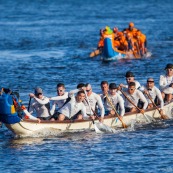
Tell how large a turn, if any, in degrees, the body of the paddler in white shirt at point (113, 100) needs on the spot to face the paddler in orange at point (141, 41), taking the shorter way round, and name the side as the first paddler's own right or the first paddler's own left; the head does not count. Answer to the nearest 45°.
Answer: approximately 135° to the first paddler's own right

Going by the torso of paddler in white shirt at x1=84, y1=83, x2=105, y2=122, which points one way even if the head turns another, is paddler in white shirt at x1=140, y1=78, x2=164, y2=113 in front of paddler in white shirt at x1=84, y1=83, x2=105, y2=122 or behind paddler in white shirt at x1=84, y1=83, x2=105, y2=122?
behind

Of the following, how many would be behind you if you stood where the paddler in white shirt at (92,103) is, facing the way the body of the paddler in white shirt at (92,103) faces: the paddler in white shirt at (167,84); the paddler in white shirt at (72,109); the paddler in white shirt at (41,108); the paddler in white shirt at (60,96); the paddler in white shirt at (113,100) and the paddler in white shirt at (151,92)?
3

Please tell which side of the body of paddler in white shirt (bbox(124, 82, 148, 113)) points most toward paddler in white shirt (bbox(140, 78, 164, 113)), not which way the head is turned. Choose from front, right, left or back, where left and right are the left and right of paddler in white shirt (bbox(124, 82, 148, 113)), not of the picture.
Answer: back

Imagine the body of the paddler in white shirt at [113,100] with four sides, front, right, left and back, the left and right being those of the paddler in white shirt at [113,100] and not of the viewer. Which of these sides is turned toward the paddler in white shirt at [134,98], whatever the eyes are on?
back

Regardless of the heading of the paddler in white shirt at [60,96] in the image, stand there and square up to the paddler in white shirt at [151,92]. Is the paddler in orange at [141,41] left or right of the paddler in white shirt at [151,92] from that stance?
left

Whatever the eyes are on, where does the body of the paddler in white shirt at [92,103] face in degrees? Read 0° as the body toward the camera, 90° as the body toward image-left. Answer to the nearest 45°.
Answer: approximately 45°

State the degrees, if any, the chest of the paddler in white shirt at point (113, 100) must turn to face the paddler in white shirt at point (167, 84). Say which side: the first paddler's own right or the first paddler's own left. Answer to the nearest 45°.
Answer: approximately 180°

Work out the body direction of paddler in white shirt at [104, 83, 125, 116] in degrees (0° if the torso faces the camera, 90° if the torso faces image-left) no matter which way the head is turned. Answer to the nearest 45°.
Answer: approximately 45°

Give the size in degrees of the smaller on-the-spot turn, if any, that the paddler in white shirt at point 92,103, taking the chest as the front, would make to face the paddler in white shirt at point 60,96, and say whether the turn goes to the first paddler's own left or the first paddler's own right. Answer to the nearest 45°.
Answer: approximately 45° to the first paddler's own right
